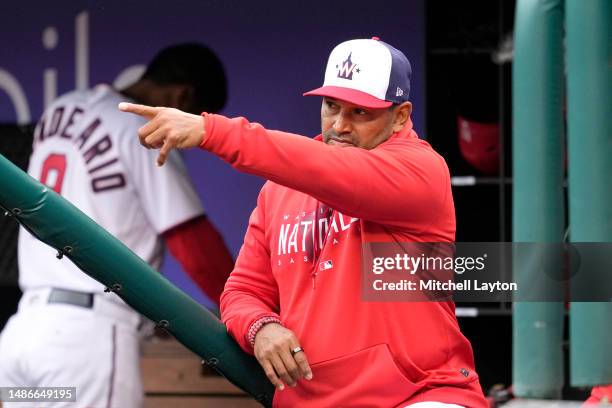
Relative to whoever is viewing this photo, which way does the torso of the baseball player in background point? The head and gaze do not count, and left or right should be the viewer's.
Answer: facing away from the viewer and to the right of the viewer

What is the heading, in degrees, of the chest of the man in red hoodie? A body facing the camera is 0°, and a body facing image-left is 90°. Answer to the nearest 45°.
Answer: approximately 45°

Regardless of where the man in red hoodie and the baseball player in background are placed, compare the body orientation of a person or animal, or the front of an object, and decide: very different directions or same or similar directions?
very different directions

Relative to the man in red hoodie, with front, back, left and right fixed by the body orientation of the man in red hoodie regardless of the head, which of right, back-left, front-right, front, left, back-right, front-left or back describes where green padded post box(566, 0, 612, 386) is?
back

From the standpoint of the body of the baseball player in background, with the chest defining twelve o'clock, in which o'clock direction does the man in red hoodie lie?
The man in red hoodie is roughly at 4 o'clock from the baseball player in background.

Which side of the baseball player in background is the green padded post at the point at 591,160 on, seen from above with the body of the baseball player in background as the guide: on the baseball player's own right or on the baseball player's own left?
on the baseball player's own right

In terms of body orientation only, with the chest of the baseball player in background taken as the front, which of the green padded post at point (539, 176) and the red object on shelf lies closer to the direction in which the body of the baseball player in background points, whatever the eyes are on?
the red object on shelf

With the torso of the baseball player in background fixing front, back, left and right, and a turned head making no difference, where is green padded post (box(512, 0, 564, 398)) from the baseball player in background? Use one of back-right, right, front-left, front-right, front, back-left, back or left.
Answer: right

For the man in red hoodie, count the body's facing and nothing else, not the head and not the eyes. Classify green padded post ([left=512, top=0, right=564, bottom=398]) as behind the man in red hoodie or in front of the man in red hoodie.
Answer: behind
